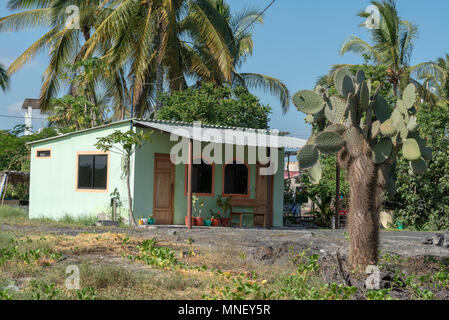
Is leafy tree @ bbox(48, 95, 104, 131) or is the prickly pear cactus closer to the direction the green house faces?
the prickly pear cactus

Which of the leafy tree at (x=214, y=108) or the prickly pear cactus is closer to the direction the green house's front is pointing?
the prickly pear cactus

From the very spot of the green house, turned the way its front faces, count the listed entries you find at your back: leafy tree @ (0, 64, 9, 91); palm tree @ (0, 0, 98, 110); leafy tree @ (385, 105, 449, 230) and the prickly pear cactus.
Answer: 2

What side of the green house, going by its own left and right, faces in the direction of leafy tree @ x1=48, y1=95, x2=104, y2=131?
back

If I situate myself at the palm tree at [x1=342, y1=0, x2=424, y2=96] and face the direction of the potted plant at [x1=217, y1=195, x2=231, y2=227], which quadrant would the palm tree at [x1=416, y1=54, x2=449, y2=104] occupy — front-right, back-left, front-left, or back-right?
back-left

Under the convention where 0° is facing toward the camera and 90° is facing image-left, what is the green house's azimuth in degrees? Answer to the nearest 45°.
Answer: approximately 315°

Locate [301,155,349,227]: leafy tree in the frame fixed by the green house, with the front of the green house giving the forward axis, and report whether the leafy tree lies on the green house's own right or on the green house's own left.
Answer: on the green house's own left

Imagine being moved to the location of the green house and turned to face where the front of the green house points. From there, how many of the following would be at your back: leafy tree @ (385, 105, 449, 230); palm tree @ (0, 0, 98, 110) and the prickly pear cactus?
1

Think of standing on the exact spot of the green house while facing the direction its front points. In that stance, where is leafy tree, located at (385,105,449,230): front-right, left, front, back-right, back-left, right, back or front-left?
front-left

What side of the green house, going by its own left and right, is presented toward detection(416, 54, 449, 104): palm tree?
left
